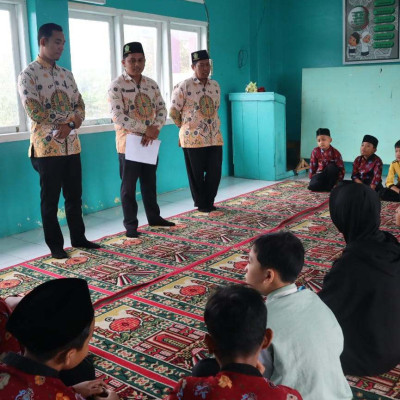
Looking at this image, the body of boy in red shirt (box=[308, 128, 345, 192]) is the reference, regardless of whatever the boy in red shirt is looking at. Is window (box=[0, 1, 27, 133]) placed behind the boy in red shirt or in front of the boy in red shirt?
in front

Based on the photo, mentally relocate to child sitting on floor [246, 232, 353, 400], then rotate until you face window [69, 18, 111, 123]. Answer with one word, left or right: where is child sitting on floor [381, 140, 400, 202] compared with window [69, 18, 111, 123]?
right

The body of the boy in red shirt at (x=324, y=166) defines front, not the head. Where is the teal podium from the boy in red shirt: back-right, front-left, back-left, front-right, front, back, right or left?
right

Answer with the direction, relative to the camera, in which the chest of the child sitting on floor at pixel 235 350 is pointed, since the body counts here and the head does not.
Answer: away from the camera

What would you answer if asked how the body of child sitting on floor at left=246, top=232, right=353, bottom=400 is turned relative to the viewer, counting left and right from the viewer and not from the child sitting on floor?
facing away from the viewer and to the left of the viewer

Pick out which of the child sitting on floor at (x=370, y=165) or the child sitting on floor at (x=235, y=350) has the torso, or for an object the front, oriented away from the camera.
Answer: the child sitting on floor at (x=235, y=350)

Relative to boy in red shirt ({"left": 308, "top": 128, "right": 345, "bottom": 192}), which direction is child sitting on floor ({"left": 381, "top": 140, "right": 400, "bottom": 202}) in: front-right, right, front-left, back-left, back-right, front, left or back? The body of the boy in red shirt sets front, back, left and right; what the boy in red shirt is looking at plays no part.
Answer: left

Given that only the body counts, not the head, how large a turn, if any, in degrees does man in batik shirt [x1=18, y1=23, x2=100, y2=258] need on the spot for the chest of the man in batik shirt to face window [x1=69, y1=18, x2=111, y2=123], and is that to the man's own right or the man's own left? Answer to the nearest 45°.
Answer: approximately 135° to the man's own left

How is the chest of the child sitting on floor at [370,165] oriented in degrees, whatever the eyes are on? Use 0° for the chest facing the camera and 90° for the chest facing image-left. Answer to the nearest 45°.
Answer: approximately 45°

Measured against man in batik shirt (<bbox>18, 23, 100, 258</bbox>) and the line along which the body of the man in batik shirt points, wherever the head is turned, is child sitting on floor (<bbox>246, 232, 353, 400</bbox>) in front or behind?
in front

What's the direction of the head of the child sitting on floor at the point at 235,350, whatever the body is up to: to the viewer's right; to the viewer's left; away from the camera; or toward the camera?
away from the camera

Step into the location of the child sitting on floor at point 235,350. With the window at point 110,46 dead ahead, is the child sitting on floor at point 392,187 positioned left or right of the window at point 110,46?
right

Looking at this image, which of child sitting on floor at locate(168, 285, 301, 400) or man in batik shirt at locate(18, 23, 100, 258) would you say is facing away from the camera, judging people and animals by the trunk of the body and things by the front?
the child sitting on floor

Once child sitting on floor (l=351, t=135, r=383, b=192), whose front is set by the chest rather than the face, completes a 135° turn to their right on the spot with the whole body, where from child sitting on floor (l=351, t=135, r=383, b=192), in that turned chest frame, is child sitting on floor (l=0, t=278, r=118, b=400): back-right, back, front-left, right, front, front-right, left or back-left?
back
